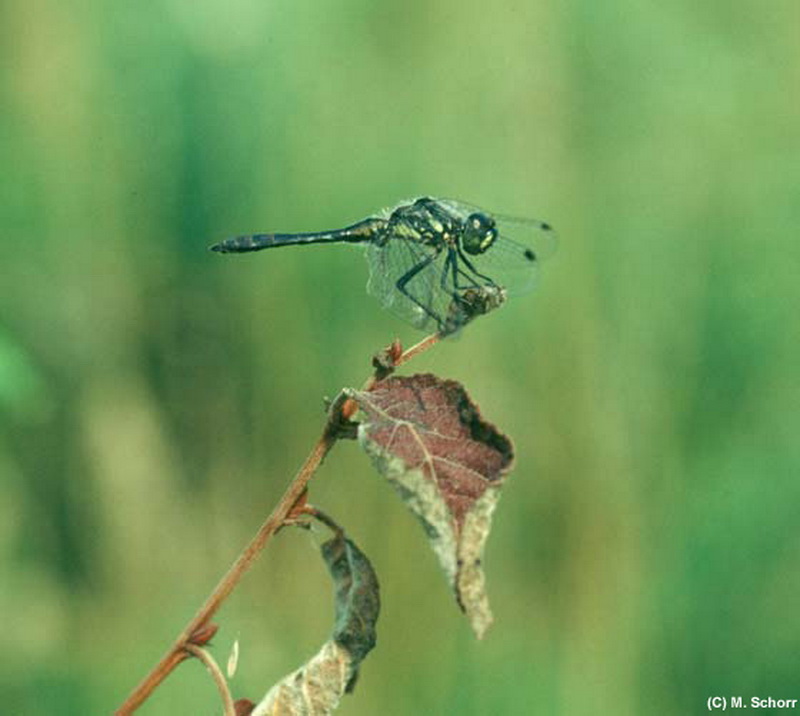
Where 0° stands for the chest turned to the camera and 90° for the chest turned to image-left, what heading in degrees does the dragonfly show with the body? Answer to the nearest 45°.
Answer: approximately 270°
